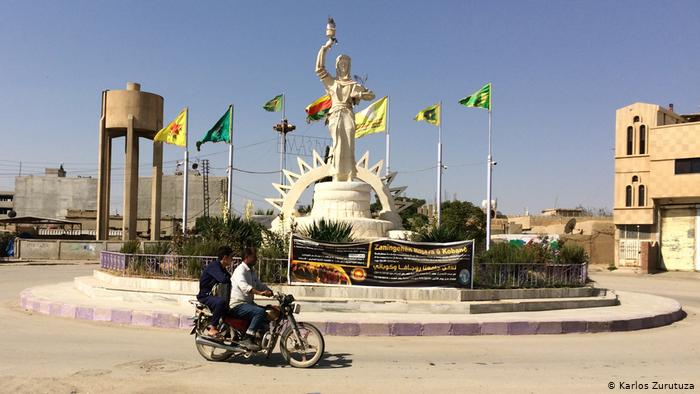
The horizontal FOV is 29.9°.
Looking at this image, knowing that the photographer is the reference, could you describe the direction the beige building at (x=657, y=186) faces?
facing the viewer

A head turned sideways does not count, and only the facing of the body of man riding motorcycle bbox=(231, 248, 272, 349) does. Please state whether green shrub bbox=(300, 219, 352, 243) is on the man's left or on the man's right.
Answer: on the man's left

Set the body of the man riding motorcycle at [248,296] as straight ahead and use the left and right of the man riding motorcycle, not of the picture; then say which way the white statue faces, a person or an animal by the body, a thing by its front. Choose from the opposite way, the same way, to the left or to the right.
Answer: to the right

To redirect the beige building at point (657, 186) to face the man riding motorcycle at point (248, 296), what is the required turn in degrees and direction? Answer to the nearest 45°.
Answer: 0° — it already faces them

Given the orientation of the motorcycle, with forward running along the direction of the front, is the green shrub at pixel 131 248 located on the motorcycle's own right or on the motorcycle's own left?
on the motorcycle's own left

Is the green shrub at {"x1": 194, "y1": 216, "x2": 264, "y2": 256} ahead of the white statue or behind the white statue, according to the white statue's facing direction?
ahead

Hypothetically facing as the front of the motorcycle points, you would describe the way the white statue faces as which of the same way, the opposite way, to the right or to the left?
to the right

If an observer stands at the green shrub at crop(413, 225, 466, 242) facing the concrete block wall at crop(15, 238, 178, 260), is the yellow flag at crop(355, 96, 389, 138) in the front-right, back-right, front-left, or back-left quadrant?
front-right

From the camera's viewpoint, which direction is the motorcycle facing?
to the viewer's right

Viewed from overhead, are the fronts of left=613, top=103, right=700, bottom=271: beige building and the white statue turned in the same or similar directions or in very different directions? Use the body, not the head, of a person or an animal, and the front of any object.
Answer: same or similar directions

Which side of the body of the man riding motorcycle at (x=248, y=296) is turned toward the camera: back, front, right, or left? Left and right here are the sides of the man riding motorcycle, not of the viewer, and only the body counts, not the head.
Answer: right

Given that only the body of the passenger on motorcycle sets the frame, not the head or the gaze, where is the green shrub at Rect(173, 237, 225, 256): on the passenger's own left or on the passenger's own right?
on the passenger's own left

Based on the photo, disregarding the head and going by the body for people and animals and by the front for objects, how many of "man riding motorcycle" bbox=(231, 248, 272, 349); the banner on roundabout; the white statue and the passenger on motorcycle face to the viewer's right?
2

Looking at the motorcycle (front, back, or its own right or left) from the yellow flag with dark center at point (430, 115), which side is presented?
left

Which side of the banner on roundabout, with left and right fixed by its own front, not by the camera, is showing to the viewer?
front
